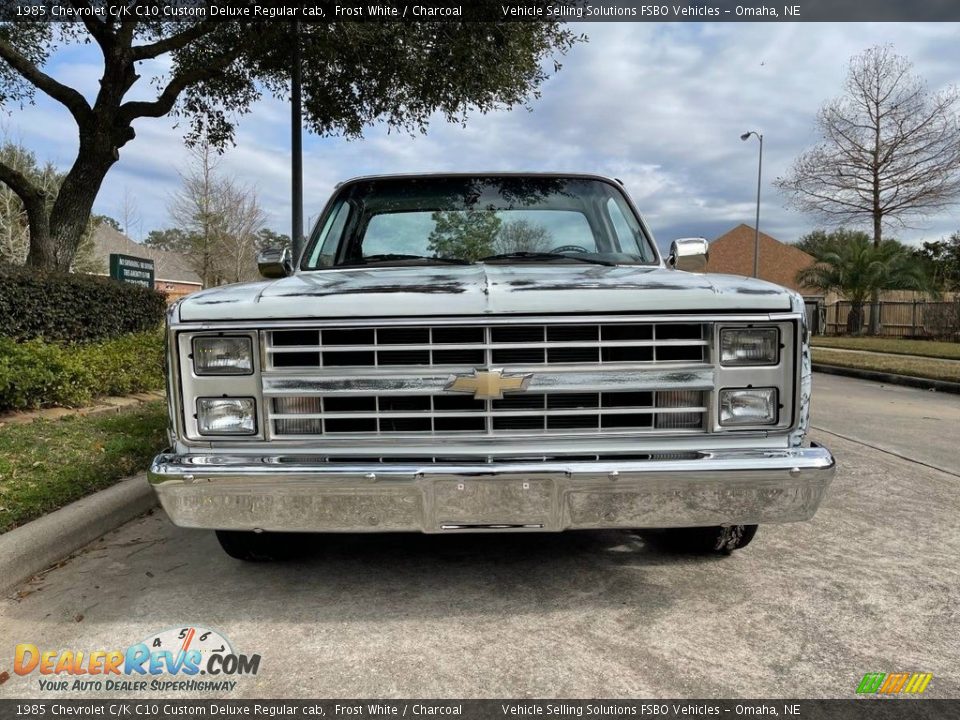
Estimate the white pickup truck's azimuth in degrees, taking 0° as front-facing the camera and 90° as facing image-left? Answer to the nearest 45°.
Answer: approximately 0°

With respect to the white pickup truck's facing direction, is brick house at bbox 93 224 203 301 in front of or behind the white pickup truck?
behind

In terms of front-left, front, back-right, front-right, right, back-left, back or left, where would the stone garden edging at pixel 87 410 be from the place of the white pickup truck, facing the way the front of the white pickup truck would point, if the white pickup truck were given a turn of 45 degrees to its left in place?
back

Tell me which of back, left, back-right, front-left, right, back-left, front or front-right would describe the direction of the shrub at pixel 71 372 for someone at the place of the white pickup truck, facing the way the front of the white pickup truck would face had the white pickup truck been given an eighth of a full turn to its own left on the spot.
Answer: back

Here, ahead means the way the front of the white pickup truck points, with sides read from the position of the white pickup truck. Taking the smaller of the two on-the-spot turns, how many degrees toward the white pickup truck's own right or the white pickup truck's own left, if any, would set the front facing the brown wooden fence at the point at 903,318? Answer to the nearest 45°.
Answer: approximately 135° to the white pickup truck's own left
